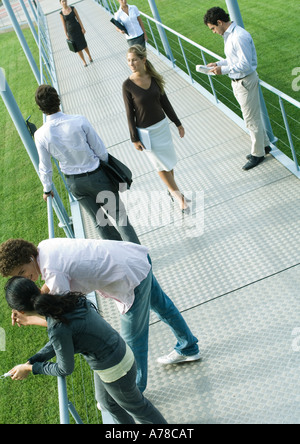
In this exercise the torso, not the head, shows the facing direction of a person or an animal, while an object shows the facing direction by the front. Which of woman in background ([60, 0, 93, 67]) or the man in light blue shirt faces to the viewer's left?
the man in light blue shirt

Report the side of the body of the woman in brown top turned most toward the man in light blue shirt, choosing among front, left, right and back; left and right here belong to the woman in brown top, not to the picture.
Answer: left

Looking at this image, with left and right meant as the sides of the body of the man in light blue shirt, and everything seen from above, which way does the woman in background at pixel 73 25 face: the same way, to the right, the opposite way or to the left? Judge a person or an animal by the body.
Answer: to the left

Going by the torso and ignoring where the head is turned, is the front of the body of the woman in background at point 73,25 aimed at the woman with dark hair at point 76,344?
yes

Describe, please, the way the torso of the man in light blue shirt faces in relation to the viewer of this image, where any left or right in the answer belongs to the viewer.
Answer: facing to the left of the viewer

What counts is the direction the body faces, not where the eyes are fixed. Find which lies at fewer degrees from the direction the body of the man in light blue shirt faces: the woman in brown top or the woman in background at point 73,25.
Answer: the woman in brown top

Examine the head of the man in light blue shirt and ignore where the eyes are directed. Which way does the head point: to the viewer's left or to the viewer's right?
to the viewer's left

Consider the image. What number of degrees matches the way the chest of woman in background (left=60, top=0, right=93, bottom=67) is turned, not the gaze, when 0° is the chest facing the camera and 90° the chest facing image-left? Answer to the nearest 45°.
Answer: approximately 0°
